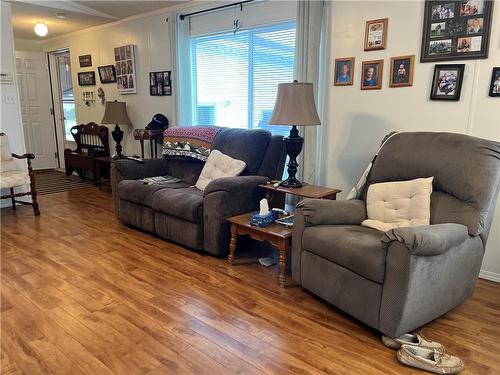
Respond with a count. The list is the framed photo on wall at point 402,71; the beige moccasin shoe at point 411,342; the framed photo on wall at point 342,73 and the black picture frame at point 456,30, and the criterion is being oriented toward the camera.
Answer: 3

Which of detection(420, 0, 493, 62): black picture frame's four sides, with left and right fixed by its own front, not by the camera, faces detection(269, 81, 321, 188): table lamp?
right

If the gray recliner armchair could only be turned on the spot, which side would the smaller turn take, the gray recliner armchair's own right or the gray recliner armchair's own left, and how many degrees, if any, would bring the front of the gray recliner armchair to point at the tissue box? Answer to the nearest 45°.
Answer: approximately 45° to the gray recliner armchair's own right

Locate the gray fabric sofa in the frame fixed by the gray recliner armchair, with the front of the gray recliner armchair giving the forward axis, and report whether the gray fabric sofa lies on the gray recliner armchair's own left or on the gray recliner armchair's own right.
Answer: on the gray recliner armchair's own right

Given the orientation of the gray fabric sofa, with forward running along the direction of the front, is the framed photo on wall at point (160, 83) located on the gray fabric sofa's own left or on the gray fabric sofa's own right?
on the gray fabric sofa's own right

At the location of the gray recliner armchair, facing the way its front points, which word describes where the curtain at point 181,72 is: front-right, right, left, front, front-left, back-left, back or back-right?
right
